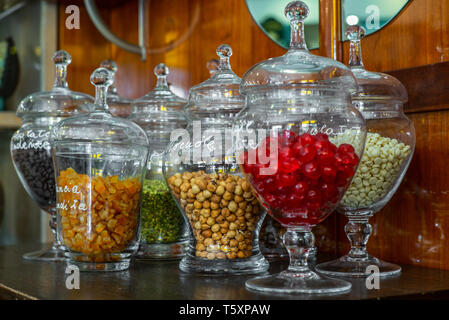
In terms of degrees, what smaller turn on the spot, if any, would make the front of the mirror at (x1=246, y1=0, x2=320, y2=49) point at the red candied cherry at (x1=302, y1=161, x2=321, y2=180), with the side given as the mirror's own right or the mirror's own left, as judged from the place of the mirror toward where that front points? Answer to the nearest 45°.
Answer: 0° — it already faces it

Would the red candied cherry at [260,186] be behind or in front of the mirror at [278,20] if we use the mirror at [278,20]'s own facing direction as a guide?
in front

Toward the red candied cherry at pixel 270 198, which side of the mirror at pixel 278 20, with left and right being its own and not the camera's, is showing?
front

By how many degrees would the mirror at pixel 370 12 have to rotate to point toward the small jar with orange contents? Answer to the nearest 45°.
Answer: approximately 45° to its right

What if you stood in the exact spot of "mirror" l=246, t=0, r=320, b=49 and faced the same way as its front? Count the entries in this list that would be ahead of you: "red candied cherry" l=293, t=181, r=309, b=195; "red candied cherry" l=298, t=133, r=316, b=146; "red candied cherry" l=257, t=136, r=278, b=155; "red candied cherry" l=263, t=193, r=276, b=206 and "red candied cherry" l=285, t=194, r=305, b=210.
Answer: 5

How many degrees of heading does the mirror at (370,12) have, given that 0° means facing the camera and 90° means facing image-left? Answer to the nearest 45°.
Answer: approximately 0°

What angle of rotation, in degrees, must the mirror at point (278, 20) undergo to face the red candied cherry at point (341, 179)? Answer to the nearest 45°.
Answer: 0° — it already faces it

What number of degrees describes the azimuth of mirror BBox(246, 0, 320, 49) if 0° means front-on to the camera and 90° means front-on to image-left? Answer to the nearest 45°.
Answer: approximately 0°

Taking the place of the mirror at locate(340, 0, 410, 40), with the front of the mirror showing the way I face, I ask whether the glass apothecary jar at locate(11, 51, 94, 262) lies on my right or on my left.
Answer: on my right
